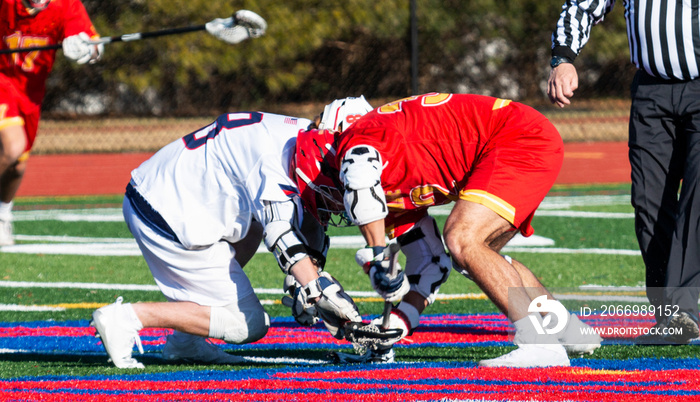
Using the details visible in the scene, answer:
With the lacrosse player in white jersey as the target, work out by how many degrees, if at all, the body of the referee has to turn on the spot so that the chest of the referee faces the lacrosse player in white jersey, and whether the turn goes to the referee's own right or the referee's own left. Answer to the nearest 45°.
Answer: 0° — they already face them

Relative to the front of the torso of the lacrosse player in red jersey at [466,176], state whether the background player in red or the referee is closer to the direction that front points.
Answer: the background player in red

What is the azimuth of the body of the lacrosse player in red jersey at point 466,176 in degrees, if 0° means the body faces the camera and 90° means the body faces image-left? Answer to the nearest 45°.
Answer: approximately 90°

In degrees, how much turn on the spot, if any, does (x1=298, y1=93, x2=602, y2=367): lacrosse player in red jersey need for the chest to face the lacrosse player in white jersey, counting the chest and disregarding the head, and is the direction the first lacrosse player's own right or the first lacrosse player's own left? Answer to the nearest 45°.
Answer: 0° — they already face them

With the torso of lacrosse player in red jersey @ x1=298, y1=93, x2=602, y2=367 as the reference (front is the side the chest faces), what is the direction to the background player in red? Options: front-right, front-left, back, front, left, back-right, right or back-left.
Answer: front-right

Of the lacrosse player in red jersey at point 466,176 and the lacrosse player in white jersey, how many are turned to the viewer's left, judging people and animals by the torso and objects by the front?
1

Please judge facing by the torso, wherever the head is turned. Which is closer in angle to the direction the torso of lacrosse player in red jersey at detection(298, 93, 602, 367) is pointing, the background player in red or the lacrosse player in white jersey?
the lacrosse player in white jersey

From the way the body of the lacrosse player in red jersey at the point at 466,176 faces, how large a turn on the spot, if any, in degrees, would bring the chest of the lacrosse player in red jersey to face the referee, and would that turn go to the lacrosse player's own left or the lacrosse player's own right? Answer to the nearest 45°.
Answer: approximately 135° to the lacrosse player's own right

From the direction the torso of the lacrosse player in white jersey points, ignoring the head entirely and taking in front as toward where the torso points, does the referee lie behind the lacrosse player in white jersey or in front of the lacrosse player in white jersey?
in front

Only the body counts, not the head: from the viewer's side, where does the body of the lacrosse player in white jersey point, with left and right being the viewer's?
facing to the right of the viewer

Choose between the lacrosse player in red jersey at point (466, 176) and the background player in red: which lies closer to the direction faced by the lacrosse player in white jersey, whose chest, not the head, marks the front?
the lacrosse player in red jersey
